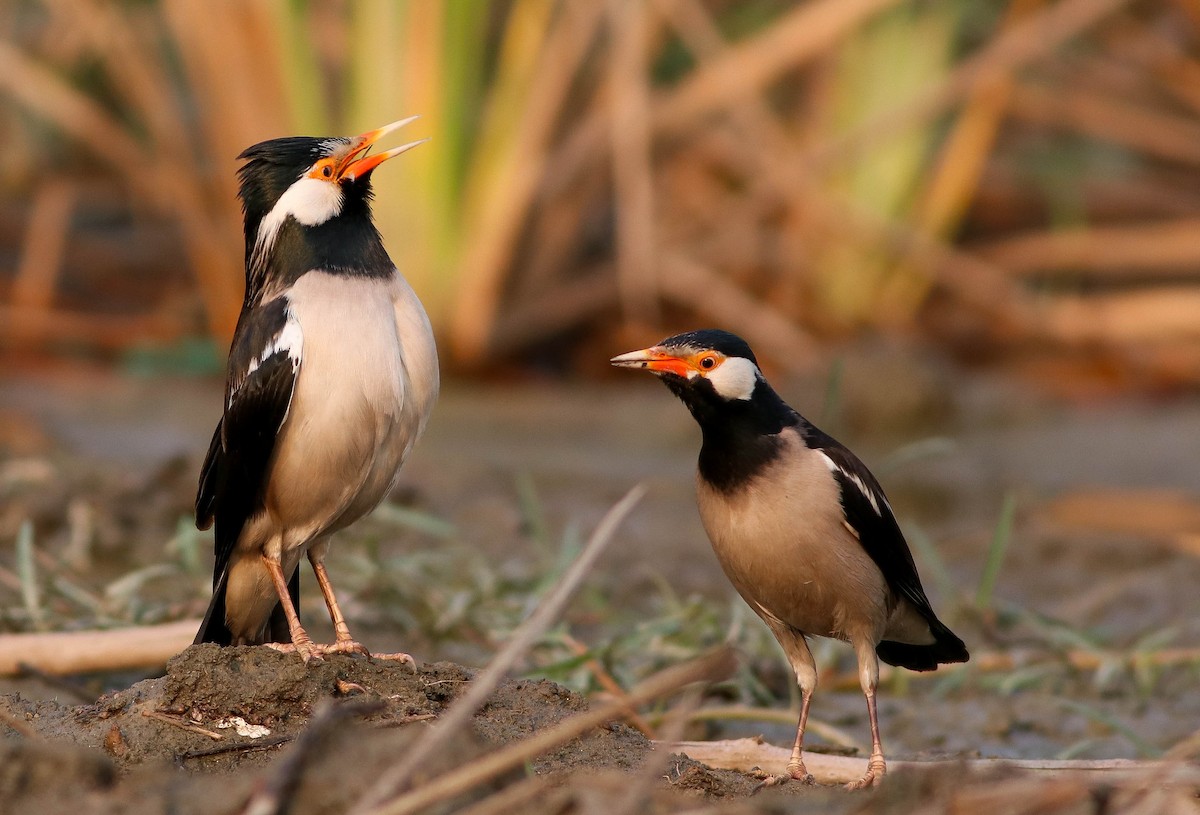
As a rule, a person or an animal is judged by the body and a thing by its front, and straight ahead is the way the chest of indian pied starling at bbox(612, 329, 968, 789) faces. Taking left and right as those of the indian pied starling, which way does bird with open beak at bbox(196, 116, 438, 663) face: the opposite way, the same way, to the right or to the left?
to the left

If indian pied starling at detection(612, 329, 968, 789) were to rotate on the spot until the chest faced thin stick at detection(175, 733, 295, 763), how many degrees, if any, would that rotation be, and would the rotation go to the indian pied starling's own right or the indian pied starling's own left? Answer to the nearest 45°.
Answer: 0° — it already faces it

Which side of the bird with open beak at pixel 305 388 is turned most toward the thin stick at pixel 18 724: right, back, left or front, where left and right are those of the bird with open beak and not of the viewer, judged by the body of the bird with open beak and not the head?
right

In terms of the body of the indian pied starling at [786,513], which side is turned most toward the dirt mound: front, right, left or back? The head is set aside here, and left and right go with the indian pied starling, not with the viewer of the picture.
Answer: front

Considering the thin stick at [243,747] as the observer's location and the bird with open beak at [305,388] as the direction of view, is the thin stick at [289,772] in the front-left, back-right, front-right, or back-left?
back-right

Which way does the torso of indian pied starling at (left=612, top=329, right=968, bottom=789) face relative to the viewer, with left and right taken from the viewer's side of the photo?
facing the viewer and to the left of the viewer

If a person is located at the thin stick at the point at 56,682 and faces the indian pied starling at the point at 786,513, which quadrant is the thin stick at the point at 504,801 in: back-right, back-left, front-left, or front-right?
front-right

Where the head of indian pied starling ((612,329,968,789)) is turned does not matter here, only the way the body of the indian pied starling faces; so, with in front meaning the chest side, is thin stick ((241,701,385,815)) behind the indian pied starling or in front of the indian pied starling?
in front

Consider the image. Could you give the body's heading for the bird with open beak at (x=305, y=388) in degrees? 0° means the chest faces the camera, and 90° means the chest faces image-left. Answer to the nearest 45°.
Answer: approximately 315°

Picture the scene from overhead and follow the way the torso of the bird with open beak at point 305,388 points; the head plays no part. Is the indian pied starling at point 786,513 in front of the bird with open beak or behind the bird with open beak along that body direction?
in front

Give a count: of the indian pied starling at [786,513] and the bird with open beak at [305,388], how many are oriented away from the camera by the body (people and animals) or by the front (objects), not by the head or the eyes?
0

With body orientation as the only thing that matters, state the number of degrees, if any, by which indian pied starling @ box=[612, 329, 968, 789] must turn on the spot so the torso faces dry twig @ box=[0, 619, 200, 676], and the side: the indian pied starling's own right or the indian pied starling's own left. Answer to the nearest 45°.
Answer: approximately 45° to the indian pied starling's own right
